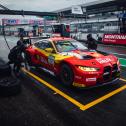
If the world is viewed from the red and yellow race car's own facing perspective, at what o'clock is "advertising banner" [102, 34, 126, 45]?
The advertising banner is roughly at 8 o'clock from the red and yellow race car.

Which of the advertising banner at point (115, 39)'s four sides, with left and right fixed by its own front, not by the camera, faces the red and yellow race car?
front

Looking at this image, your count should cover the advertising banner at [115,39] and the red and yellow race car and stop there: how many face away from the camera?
0

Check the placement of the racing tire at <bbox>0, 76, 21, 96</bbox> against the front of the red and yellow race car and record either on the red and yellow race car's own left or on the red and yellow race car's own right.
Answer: on the red and yellow race car's own right

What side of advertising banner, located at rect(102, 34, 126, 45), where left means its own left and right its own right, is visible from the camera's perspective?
front

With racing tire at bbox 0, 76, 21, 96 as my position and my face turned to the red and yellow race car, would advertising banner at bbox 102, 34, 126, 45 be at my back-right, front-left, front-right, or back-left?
front-left

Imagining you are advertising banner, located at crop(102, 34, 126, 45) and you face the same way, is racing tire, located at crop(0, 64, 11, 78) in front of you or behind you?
in front

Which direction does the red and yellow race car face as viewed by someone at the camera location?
facing the viewer and to the right of the viewer

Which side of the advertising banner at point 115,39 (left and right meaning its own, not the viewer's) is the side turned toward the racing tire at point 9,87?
front
